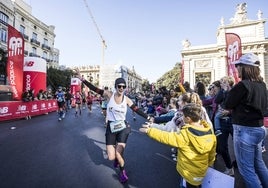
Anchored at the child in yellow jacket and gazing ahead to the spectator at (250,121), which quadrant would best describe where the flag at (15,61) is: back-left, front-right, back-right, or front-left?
back-left

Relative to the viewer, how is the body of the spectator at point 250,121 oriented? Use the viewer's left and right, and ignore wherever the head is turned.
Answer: facing away from the viewer and to the left of the viewer

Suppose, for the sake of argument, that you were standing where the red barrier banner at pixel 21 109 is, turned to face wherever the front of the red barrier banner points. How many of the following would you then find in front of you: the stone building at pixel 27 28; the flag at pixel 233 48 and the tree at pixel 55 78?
1

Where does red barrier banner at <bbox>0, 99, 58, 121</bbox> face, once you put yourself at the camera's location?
facing the viewer and to the right of the viewer

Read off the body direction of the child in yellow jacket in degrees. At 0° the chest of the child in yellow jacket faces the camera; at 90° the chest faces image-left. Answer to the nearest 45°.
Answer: approximately 135°

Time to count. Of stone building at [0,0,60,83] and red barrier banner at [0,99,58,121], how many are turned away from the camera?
0

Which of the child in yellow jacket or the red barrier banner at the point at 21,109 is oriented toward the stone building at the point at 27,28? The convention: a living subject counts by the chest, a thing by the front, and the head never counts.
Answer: the child in yellow jacket

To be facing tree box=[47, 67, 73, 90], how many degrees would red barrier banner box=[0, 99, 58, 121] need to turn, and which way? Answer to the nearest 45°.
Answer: approximately 135° to its left

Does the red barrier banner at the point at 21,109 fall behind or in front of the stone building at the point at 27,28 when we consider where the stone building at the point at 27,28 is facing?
in front

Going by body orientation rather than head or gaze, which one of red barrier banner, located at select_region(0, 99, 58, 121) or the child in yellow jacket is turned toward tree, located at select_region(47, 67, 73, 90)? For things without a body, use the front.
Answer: the child in yellow jacket

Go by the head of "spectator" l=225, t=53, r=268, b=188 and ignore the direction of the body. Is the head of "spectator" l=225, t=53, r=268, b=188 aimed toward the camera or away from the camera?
away from the camera

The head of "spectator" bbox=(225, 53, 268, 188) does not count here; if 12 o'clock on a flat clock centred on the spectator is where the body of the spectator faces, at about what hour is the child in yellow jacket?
The child in yellow jacket is roughly at 9 o'clock from the spectator.

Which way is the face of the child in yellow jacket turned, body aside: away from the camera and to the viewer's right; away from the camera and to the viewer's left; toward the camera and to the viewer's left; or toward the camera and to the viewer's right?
away from the camera and to the viewer's left

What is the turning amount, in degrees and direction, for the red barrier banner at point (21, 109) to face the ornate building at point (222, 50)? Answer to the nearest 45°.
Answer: approximately 45° to its left

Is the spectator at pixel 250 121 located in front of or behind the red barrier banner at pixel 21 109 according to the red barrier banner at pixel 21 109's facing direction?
in front

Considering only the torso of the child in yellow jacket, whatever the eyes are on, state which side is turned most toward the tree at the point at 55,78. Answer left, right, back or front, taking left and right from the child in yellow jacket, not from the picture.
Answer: front
